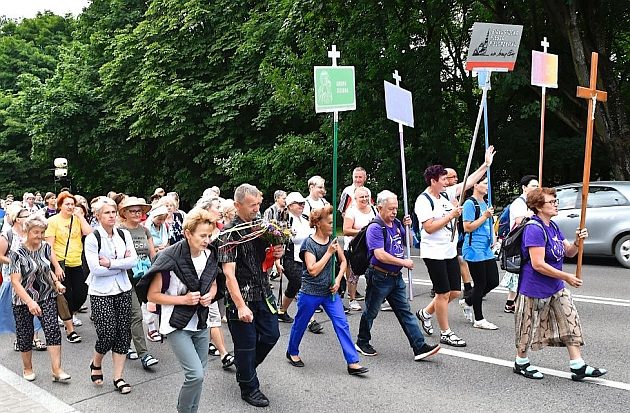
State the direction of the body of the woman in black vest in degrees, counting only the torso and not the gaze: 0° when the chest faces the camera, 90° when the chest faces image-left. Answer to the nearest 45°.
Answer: approximately 315°

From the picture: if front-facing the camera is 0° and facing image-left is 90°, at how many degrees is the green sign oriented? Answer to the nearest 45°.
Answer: approximately 0°

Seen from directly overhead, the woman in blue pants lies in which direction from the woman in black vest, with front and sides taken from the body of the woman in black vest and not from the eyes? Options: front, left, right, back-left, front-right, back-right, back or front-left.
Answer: left

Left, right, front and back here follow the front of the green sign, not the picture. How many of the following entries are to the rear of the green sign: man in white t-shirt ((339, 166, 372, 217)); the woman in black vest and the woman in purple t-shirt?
1

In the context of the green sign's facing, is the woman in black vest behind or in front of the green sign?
in front
